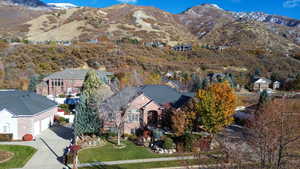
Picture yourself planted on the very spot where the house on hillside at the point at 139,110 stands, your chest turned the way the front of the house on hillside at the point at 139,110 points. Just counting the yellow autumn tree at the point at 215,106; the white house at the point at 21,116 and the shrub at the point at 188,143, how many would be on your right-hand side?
1

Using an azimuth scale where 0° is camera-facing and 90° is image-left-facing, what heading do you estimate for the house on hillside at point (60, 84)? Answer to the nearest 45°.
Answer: approximately 0°

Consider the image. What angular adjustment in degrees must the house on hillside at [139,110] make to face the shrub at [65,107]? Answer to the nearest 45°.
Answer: approximately 135° to its right

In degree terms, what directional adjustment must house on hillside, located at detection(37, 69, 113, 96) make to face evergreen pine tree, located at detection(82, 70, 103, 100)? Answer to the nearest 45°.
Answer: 0° — it already faces it

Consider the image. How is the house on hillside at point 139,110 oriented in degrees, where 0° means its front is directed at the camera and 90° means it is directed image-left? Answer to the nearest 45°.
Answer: approximately 0°

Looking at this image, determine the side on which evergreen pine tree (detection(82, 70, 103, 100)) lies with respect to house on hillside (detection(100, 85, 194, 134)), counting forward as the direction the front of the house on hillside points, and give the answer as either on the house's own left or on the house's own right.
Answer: on the house's own right

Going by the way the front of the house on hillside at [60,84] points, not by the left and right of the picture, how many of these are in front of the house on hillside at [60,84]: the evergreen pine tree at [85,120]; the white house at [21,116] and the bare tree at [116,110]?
3

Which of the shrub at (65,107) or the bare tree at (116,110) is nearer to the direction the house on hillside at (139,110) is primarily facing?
the bare tree

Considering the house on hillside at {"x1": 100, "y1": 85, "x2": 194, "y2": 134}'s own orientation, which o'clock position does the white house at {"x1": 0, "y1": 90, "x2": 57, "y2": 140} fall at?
The white house is roughly at 3 o'clock from the house on hillside.

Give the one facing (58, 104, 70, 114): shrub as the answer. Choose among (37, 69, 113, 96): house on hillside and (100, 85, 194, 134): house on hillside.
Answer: (37, 69, 113, 96): house on hillside

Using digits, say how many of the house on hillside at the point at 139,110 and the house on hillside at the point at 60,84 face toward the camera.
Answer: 2

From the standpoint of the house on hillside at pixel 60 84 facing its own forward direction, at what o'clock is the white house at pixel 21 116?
The white house is roughly at 12 o'clock from the house on hillside.
